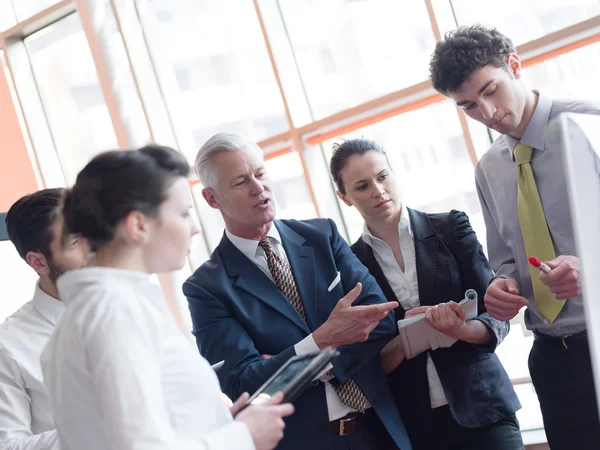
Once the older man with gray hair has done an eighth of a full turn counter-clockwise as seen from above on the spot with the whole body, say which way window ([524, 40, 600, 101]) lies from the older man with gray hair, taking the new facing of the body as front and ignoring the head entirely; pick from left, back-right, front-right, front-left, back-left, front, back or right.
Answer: front-left

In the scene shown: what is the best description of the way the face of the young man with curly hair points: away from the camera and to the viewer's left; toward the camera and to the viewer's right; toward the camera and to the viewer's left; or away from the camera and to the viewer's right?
toward the camera and to the viewer's left

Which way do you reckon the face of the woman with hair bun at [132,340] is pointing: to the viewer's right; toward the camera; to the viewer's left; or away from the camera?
to the viewer's right

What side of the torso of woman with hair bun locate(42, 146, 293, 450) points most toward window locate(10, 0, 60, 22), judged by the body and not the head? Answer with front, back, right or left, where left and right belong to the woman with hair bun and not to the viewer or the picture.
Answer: left

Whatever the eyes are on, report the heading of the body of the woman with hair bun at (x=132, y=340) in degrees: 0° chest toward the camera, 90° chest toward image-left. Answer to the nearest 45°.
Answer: approximately 270°

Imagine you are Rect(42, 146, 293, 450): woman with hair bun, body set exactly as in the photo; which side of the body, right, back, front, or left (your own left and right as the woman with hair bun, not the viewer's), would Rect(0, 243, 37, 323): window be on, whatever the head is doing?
left

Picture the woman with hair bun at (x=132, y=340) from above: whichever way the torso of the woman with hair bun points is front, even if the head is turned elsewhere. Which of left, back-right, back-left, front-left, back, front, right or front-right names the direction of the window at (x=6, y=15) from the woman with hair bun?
left

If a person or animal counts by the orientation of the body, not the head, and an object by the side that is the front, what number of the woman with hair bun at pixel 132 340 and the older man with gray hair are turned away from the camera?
0

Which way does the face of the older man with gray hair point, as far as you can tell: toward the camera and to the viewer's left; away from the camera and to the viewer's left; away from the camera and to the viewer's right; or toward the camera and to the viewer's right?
toward the camera and to the viewer's right
